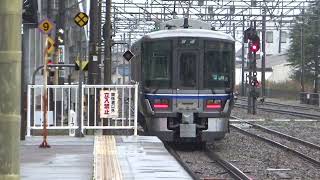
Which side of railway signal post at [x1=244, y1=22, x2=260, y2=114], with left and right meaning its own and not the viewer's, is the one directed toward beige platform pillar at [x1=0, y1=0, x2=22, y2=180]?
front

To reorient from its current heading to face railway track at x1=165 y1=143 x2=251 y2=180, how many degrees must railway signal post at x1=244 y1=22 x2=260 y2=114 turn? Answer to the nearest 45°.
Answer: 0° — it already faces it

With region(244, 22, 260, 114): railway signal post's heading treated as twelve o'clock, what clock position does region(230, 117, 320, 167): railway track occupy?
The railway track is roughly at 12 o'clock from the railway signal post.

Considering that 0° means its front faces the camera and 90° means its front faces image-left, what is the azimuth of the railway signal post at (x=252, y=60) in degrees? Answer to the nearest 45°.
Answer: approximately 0°

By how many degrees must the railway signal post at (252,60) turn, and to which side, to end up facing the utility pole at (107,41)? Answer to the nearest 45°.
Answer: approximately 45° to its right

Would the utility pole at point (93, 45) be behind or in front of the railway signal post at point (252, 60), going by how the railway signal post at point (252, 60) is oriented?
in front
